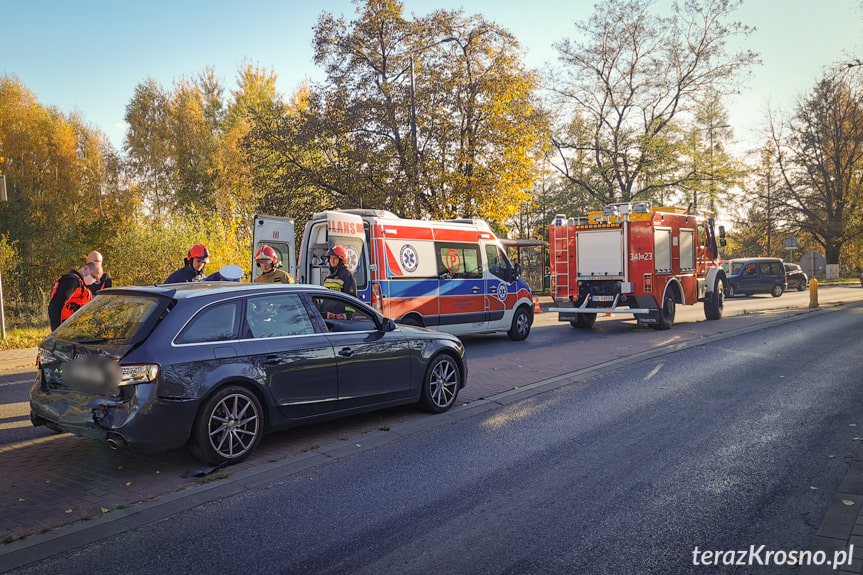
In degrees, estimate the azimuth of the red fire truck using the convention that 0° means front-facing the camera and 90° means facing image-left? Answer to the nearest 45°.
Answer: approximately 225°

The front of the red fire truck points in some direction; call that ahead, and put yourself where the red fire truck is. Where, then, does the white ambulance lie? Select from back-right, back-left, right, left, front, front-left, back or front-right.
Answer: back

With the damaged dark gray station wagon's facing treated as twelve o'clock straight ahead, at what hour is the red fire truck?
The red fire truck is roughly at 12 o'clock from the damaged dark gray station wagon.

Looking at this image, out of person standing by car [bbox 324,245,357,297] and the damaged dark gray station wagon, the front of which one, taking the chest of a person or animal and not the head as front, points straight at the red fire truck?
the damaged dark gray station wagon

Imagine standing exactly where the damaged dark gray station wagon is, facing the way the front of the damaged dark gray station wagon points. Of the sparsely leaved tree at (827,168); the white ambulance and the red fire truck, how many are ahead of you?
3

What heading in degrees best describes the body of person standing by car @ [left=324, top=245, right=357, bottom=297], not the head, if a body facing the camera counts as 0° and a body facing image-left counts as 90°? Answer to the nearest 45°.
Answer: approximately 45°

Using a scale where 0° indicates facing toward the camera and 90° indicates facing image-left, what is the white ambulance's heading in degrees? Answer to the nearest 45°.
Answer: approximately 225°
